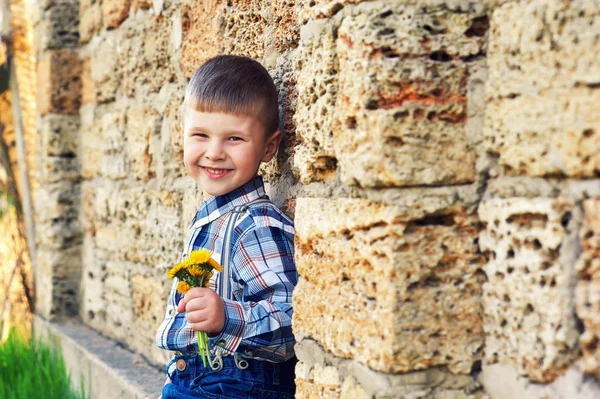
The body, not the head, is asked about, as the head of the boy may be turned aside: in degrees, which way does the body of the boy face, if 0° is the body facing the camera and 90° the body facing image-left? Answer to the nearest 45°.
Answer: approximately 45°

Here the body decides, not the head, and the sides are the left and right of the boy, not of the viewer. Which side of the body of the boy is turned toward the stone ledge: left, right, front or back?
right
